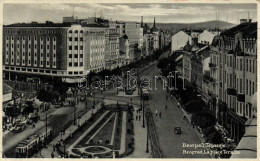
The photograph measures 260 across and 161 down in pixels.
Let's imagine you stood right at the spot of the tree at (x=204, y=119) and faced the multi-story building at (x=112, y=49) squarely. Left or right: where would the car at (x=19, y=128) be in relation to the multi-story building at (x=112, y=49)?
left

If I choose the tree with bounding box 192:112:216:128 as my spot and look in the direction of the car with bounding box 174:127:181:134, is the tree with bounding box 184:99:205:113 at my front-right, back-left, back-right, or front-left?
back-right

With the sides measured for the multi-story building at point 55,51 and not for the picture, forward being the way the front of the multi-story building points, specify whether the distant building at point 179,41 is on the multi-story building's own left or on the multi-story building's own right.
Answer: on the multi-story building's own left
